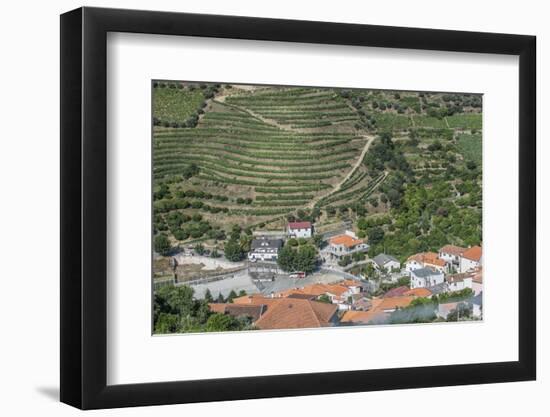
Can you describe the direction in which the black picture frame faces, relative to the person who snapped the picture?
facing the viewer and to the right of the viewer
